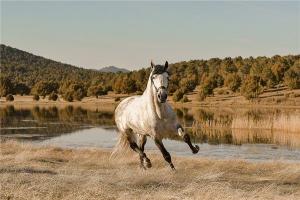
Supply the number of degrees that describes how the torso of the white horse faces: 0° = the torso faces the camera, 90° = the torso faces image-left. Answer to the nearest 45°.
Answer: approximately 315°
